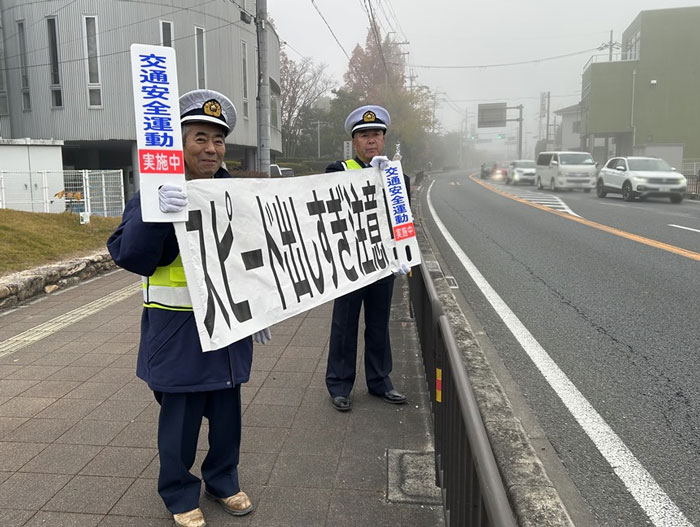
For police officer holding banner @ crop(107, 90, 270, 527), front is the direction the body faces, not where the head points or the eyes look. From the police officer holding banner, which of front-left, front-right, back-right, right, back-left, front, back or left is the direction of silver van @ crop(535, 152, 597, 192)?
left

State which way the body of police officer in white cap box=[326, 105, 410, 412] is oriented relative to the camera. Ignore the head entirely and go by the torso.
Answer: toward the camera

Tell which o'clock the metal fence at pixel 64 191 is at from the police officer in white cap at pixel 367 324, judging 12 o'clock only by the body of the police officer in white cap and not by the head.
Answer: The metal fence is roughly at 5 o'clock from the police officer in white cap.

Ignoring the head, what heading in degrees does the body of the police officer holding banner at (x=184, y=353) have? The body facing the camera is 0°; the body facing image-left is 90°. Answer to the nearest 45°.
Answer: approximately 315°

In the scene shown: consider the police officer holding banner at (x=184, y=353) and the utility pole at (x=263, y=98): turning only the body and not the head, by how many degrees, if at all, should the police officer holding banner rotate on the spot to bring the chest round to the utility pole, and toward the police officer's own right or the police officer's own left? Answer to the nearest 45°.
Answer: approximately 135° to the police officer's own left

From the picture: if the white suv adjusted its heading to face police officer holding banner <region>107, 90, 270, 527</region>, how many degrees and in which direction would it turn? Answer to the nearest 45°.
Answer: approximately 45° to its right

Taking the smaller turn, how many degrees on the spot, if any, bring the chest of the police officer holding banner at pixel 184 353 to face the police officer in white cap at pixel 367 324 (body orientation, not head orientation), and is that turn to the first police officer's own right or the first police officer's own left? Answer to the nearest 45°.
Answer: approximately 90° to the first police officer's own left

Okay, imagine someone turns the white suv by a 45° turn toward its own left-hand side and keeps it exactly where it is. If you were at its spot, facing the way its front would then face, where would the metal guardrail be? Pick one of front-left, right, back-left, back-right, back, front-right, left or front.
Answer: right

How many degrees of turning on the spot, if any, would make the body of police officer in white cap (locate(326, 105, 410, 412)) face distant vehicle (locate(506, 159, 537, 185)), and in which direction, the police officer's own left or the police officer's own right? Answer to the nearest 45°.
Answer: approximately 180°

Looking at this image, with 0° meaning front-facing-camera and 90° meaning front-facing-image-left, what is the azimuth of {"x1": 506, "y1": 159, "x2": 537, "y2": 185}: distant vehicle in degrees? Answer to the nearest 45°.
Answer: approximately 315°

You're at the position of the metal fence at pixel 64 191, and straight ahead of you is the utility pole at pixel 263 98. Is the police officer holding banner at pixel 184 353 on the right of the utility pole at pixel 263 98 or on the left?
right

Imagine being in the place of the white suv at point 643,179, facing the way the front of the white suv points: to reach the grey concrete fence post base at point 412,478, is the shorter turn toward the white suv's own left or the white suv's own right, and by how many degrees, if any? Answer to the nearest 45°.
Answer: approximately 45° to the white suv's own right
